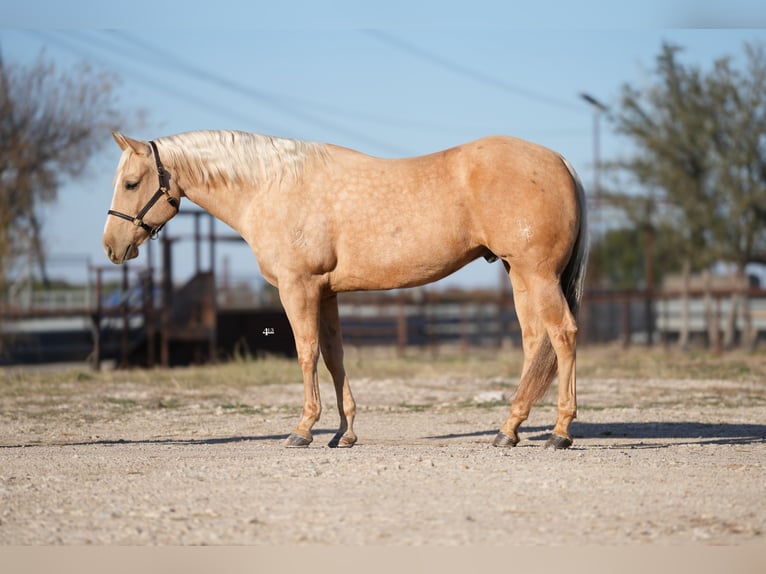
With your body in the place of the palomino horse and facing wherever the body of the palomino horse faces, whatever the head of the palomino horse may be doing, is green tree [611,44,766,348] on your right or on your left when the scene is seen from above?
on your right

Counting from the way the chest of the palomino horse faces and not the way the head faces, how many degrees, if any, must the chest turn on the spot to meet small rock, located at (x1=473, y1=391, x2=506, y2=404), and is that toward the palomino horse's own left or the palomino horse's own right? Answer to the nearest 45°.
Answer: approximately 90° to the palomino horse's own right

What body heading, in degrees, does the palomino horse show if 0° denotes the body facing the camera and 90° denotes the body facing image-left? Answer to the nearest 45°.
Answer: approximately 90°
